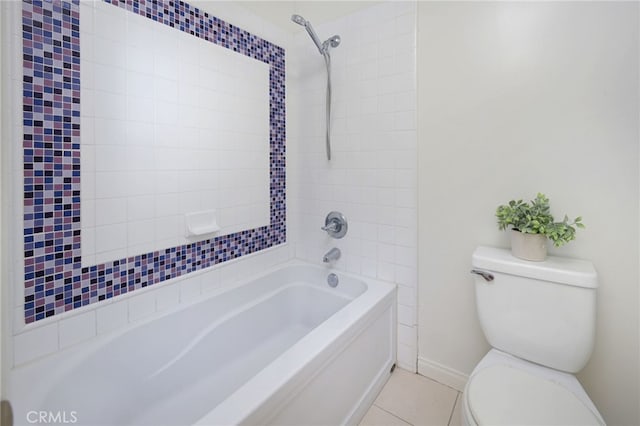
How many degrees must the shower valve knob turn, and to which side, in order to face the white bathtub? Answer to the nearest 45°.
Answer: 0° — it already faces it

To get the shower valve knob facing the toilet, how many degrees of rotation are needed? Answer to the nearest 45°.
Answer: approximately 90° to its left

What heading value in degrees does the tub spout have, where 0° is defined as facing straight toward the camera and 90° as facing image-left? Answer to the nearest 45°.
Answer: approximately 45°

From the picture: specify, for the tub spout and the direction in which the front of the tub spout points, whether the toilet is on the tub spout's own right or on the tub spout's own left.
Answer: on the tub spout's own left

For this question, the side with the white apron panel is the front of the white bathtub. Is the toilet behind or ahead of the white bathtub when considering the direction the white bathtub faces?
ahead

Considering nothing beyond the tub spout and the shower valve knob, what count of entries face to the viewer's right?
0

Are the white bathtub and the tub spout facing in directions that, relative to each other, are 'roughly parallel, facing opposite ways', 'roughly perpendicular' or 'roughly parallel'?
roughly perpendicular

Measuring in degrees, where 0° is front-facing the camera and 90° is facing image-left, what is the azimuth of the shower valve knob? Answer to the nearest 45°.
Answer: approximately 45°

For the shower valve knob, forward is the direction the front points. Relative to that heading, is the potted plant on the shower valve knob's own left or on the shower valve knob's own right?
on the shower valve knob's own left

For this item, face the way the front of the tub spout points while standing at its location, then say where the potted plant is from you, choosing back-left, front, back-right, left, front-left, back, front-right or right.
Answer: left
